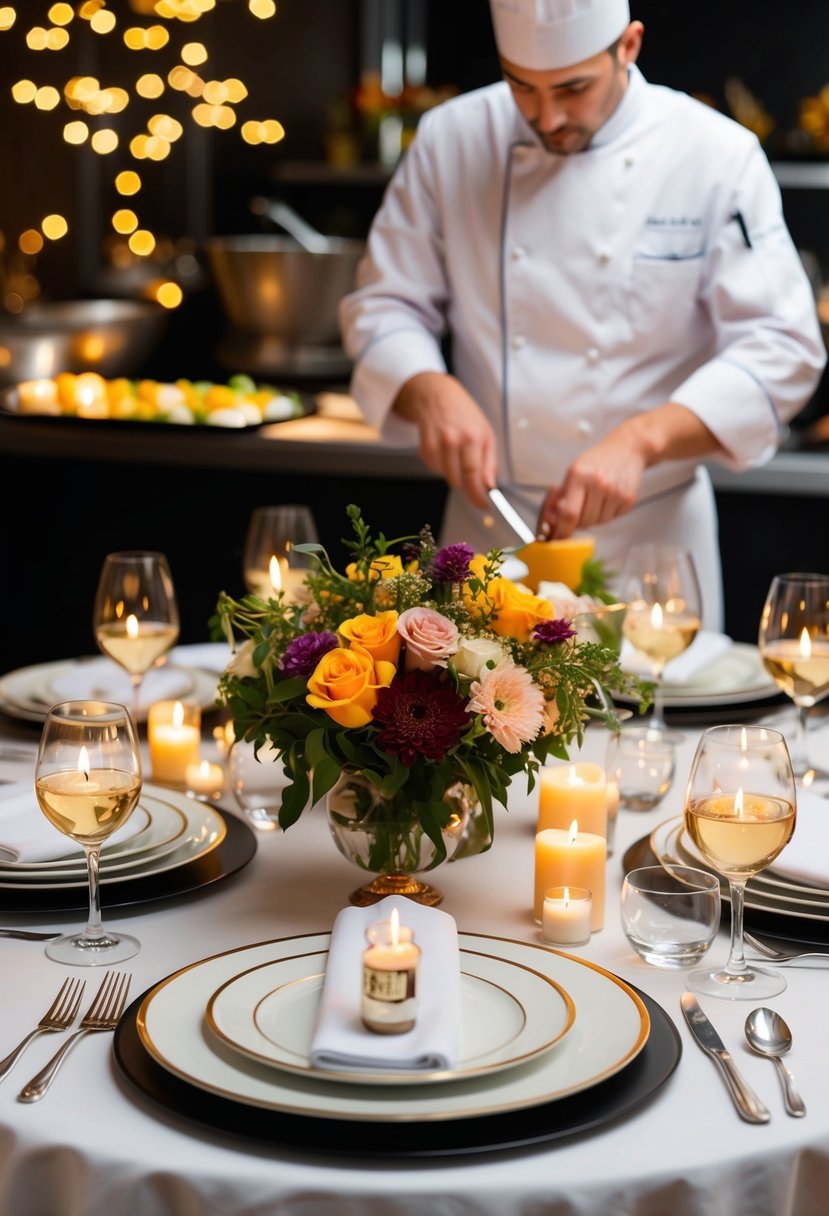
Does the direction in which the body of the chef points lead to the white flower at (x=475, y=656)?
yes

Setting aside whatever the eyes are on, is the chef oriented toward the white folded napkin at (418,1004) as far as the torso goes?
yes

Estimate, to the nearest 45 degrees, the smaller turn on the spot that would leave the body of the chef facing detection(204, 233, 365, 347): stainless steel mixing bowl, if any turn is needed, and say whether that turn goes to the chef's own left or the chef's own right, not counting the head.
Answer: approximately 135° to the chef's own right

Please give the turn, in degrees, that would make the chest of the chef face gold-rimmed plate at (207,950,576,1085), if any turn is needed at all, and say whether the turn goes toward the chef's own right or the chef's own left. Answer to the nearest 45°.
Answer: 0° — they already face it

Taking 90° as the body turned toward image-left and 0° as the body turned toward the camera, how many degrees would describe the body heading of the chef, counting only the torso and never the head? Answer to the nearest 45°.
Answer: approximately 0°

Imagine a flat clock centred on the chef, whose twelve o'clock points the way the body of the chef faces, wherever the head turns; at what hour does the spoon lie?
The spoon is roughly at 12 o'clock from the chef.

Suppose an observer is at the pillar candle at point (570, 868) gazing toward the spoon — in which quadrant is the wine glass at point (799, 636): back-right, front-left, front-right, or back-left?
back-left

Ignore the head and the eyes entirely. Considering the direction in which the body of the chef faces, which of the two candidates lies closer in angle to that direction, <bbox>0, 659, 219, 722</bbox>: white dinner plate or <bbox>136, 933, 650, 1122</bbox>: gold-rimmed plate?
the gold-rimmed plate

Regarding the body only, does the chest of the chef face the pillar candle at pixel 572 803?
yes

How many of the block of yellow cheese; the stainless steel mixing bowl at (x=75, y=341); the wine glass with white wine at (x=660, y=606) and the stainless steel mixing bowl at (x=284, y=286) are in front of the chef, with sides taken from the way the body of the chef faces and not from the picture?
2

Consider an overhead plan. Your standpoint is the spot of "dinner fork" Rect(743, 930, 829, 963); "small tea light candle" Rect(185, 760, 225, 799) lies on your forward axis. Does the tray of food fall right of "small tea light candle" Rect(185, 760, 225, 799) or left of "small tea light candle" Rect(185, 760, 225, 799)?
right
